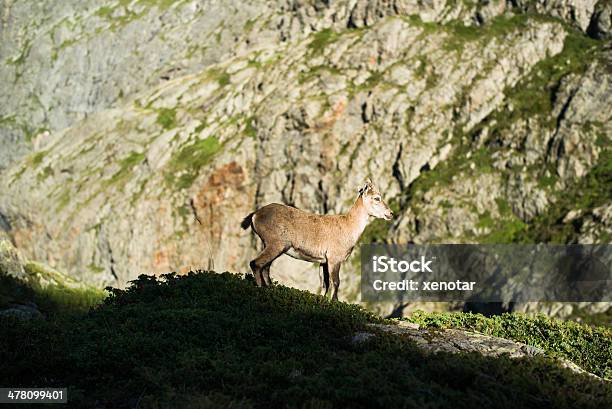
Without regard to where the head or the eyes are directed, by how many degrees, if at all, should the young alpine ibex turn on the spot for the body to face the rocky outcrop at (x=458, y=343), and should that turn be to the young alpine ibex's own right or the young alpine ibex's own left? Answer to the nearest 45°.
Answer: approximately 45° to the young alpine ibex's own right

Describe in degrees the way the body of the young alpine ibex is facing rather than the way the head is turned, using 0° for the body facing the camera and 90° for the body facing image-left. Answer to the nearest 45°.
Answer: approximately 270°
